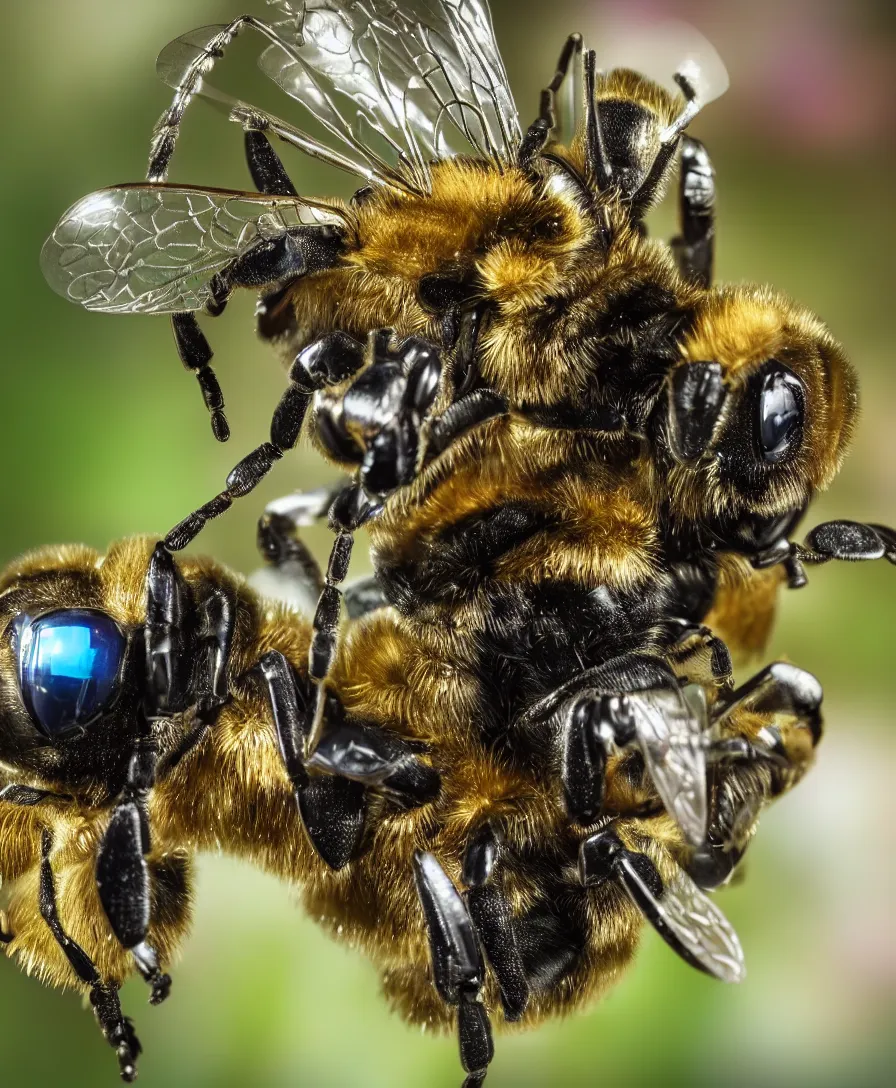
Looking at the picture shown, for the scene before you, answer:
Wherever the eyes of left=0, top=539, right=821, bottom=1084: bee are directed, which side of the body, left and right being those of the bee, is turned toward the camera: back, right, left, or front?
left
